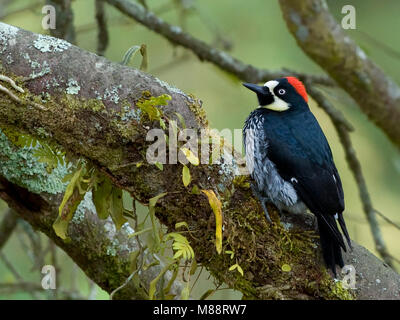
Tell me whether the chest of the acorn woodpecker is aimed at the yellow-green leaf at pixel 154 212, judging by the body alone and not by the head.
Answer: no

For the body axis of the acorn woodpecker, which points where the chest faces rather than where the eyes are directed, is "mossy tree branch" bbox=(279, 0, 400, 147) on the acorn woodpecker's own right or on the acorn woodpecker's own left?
on the acorn woodpecker's own right

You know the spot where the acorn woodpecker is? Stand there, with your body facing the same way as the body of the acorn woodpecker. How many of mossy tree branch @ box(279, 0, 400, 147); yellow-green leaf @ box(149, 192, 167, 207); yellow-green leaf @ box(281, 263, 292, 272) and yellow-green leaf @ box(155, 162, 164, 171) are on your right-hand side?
1

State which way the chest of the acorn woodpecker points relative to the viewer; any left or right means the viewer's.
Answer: facing to the left of the viewer

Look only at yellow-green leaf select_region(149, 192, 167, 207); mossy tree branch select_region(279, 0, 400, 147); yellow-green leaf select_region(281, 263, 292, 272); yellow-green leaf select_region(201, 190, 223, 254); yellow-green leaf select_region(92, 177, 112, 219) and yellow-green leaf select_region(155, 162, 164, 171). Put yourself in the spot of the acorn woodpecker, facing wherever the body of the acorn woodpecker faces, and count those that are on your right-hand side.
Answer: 1

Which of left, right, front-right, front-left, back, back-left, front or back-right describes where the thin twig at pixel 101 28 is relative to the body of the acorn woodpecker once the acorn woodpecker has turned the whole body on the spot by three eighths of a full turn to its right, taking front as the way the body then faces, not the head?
left

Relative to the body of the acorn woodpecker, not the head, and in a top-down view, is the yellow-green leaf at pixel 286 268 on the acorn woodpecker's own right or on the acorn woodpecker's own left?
on the acorn woodpecker's own left

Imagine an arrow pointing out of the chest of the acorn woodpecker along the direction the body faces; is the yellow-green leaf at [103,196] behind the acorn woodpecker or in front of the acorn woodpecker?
in front

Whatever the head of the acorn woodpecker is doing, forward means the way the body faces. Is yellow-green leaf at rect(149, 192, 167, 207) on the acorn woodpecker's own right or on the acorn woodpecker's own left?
on the acorn woodpecker's own left

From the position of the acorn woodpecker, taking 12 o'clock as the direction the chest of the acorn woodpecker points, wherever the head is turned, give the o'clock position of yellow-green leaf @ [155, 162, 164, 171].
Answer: The yellow-green leaf is roughly at 10 o'clock from the acorn woodpecker.

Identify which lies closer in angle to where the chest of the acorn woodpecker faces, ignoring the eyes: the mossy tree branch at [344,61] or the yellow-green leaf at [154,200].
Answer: the yellow-green leaf

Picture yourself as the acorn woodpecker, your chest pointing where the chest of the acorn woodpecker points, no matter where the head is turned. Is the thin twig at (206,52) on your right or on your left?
on your right

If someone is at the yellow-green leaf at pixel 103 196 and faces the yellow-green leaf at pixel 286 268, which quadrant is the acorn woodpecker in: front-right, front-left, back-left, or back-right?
front-left
